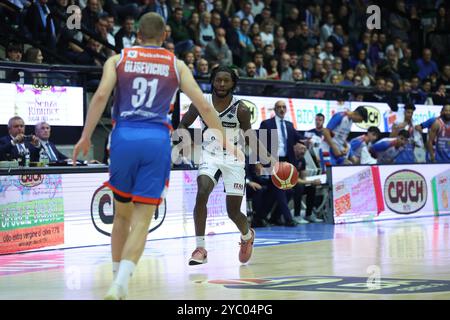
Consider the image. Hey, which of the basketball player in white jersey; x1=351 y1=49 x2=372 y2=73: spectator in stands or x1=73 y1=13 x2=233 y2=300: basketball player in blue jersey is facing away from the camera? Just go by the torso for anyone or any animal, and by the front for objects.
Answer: the basketball player in blue jersey

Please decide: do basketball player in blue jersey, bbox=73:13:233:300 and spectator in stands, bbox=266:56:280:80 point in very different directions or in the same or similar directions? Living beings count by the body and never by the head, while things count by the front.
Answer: very different directions

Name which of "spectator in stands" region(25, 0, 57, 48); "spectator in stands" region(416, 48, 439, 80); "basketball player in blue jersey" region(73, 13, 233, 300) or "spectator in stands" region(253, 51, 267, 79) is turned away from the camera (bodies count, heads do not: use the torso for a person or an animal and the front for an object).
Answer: the basketball player in blue jersey

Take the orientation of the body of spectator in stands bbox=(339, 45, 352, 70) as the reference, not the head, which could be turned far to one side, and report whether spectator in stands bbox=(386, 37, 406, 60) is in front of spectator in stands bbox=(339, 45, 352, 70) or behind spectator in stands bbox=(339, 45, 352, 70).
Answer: behind

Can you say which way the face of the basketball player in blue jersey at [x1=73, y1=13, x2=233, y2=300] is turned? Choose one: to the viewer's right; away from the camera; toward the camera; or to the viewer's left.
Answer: away from the camera

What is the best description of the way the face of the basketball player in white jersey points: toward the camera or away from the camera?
toward the camera

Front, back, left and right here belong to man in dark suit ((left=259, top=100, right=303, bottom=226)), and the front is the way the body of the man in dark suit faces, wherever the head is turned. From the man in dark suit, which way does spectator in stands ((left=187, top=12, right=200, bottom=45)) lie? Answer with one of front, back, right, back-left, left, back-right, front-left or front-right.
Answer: back-right

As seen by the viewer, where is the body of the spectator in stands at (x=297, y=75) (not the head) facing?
toward the camera

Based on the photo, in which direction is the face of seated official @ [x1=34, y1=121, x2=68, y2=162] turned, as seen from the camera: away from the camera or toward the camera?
toward the camera

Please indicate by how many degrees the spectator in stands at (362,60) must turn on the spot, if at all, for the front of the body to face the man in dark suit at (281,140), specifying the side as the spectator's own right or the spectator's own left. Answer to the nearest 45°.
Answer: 0° — they already face them

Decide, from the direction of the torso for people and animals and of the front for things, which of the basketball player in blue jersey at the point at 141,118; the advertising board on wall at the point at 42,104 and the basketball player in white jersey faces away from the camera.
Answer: the basketball player in blue jersey

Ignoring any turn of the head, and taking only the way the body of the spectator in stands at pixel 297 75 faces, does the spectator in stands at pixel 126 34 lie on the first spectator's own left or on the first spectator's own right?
on the first spectator's own right

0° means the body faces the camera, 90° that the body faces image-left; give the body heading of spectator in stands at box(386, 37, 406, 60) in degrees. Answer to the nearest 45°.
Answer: approximately 45°

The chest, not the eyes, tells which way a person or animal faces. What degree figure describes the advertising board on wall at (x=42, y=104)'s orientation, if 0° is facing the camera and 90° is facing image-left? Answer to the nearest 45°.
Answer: approximately 0°

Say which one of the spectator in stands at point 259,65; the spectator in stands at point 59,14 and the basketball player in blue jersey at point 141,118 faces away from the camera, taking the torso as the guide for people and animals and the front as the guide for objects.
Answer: the basketball player in blue jersey

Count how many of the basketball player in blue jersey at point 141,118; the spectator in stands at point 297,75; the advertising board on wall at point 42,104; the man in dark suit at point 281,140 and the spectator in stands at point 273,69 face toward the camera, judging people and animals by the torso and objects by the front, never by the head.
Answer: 4

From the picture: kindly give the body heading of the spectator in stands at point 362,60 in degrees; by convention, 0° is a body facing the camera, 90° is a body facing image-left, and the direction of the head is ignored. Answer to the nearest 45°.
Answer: approximately 0°

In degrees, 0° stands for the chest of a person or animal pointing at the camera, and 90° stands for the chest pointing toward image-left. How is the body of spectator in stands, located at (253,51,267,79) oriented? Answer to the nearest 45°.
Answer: approximately 45°

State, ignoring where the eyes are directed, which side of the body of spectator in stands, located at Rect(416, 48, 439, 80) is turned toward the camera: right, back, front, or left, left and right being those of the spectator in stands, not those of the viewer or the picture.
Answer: front
